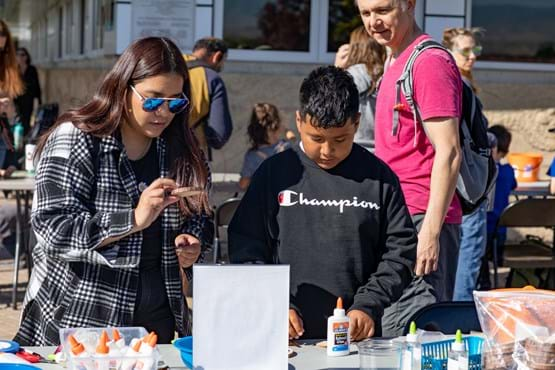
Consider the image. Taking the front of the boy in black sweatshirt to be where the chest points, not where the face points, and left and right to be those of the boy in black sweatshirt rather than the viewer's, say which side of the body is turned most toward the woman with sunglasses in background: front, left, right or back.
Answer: back

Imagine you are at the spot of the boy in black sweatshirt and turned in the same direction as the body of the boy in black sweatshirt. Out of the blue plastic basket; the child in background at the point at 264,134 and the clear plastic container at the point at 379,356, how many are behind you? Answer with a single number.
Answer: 1

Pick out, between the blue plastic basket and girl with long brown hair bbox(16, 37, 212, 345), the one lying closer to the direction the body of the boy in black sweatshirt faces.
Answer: the blue plastic basket

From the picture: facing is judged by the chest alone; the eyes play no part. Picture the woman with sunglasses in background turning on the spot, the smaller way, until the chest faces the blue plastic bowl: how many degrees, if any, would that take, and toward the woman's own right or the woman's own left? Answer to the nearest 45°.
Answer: approximately 45° to the woman's own right

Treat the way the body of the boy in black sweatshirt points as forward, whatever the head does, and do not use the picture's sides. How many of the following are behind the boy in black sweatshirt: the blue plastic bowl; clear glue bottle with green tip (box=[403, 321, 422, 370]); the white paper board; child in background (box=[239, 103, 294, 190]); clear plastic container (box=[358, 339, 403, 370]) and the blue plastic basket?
1

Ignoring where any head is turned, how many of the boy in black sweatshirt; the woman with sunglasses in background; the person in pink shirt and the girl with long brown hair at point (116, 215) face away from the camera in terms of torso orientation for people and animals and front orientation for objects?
0

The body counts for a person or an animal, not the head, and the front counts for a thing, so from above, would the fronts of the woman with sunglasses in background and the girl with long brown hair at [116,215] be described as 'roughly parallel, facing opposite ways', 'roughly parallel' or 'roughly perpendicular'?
roughly parallel

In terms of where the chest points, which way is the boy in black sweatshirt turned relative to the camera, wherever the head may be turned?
toward the camera

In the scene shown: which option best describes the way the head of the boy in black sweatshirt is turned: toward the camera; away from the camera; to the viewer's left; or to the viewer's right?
toward the camera

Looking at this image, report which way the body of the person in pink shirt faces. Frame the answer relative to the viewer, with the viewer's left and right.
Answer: facing the viewer and to the left of the viewer

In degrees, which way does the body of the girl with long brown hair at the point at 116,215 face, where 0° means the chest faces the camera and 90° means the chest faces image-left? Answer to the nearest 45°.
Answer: approximately 315°

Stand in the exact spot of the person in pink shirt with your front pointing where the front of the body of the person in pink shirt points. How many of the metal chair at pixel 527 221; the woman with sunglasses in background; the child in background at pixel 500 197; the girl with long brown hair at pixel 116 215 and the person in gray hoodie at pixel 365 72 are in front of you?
1

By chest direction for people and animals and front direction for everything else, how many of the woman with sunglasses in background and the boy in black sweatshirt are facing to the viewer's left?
0

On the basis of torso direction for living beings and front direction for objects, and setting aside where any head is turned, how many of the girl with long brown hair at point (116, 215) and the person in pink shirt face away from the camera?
0

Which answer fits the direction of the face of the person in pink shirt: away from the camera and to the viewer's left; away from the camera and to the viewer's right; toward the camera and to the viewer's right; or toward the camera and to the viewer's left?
toward the camera and to the viewer's left

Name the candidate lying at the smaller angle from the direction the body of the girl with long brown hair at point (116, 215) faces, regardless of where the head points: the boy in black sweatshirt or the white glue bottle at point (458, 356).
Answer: the white glue bottle
